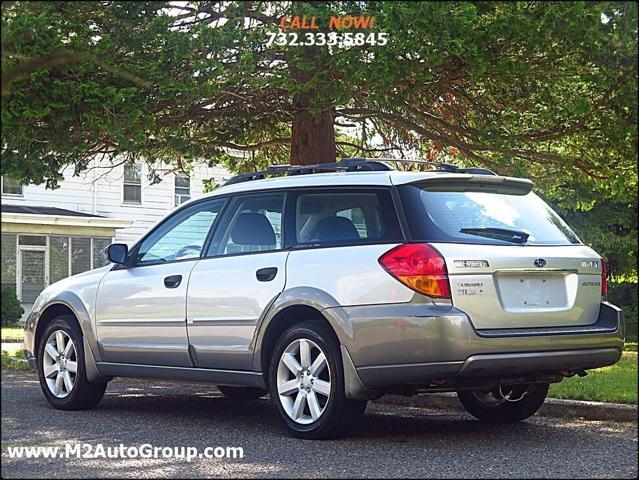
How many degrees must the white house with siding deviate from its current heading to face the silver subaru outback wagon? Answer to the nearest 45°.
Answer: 0° — it already faces it

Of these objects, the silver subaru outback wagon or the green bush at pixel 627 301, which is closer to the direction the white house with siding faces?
the silver subaru outback wagon

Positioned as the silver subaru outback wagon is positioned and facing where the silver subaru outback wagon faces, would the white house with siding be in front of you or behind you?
in front

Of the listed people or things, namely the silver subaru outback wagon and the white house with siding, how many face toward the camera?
1

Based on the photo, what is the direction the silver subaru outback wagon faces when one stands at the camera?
facing away from the viewer and to the left of the viewer

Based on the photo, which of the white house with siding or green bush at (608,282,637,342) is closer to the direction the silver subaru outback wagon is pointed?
the white house with siding
